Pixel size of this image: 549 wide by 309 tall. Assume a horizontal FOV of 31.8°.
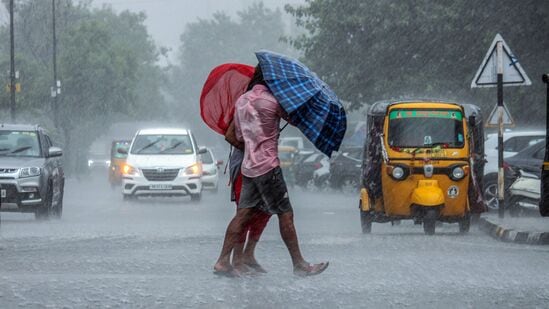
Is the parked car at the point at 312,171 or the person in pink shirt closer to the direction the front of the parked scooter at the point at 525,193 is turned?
the person in pink shirt

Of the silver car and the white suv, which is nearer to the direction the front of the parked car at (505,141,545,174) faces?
the silver car

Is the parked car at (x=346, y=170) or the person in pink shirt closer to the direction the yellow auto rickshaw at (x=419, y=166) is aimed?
the person in pink shirt

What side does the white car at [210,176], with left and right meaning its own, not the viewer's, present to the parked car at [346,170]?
left

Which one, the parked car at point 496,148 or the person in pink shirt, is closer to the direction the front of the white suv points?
the person in pink shirt

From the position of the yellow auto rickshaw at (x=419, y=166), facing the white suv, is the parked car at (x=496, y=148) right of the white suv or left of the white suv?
right

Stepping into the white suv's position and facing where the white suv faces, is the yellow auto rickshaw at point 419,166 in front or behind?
in front

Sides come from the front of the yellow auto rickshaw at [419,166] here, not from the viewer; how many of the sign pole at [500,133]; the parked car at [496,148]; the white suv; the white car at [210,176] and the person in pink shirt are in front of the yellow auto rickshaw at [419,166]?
1

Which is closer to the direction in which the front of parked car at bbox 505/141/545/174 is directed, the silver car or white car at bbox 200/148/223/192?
the silver car

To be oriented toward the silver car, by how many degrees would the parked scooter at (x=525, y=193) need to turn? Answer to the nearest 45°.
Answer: approximately 45° to its right

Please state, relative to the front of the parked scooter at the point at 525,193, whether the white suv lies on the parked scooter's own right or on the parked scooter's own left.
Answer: on the parked scooter's own right

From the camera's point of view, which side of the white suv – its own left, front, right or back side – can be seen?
front

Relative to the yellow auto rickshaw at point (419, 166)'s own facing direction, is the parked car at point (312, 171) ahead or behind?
behind

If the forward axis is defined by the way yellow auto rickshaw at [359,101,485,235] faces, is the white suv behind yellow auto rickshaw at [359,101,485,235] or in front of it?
behind

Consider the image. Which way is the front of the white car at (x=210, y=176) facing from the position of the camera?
facing the viewer
